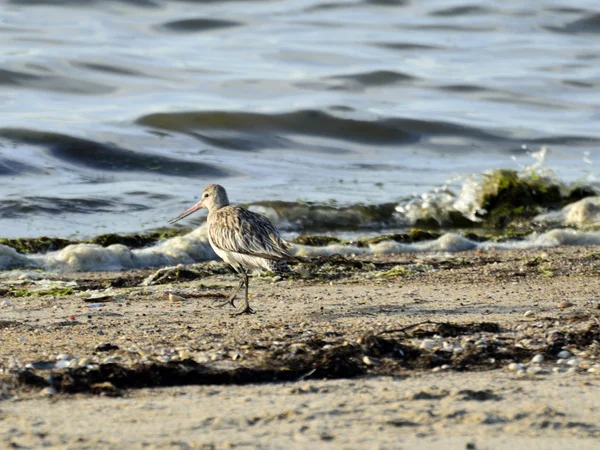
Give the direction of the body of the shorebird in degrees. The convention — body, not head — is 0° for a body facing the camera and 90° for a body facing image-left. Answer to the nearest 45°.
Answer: approximately 90°

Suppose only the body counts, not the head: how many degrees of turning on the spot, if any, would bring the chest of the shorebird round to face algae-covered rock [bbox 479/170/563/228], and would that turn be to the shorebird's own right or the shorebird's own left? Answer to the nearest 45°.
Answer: approximately 135° to the shorebird's own right

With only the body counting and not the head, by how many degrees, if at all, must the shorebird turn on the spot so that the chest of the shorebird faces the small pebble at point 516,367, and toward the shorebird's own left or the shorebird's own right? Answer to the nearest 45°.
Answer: approximately 135° to the shorebird's own left

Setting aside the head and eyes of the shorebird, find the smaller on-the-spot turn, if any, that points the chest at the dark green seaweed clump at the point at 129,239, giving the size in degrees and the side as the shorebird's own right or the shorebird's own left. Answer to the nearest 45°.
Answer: approximately 90° to the shorebird's own right

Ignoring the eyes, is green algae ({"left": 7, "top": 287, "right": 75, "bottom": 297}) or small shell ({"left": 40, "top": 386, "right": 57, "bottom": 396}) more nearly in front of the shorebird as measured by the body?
the green algae

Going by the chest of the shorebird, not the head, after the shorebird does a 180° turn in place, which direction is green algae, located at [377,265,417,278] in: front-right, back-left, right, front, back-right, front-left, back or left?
front-left

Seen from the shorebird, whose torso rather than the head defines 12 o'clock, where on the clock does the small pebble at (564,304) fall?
The small pebble is roughly at 7 o'clock from the shorebird.
